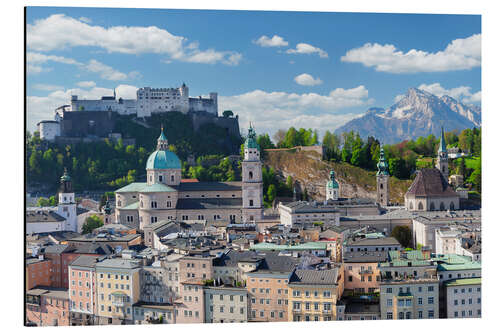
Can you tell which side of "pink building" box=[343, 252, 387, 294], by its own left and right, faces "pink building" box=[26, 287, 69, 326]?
right

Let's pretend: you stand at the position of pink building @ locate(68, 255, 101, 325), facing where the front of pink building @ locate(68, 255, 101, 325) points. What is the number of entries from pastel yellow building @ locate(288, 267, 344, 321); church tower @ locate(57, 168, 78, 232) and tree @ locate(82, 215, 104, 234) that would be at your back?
2

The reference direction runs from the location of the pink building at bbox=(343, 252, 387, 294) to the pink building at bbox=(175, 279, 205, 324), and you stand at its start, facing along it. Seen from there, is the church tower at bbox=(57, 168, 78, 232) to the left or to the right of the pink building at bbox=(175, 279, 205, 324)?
right

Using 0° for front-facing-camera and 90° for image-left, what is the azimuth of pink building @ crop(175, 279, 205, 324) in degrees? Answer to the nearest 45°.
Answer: approximately 0°

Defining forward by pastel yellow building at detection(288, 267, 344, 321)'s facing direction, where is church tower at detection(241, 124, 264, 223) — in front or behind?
behind

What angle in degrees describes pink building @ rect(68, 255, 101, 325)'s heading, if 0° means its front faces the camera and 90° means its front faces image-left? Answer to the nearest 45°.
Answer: approximately 0°
